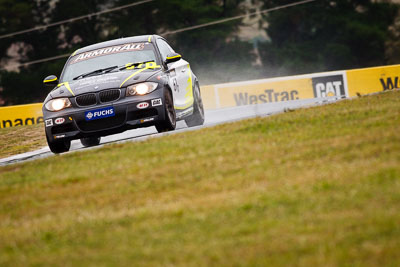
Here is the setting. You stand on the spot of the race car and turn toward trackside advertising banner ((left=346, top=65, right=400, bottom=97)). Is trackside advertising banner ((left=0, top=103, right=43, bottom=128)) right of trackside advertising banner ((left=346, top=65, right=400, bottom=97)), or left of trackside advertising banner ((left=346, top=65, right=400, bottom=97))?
left

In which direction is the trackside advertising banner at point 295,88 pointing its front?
toward the camera

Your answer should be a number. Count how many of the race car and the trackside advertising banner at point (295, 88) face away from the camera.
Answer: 0

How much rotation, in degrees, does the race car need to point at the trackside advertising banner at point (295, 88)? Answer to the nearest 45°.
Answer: approximately 180°

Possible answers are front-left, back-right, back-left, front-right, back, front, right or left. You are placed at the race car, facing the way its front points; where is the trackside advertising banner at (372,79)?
back

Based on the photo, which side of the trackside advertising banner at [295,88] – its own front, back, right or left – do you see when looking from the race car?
front
